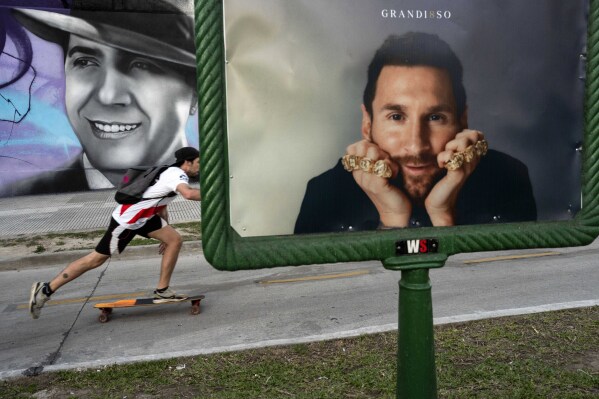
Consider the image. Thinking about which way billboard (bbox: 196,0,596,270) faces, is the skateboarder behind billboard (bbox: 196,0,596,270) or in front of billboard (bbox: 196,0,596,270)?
behind

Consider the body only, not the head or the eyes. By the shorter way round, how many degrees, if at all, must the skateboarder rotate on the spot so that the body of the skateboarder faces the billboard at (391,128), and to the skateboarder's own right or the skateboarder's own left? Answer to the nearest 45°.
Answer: approximately 90° to the skateboarder's own right

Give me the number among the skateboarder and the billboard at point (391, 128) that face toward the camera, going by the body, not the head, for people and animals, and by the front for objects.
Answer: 1

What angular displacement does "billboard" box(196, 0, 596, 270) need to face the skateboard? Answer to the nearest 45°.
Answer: approximately 135° to its right

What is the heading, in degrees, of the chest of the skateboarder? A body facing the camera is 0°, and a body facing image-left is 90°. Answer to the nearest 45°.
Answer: approximately 270°

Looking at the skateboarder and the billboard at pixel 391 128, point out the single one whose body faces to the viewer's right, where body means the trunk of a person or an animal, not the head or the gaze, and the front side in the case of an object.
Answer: the skateboarder

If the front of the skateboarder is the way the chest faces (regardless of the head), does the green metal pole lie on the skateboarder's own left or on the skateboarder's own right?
on the skateboarder's own right
